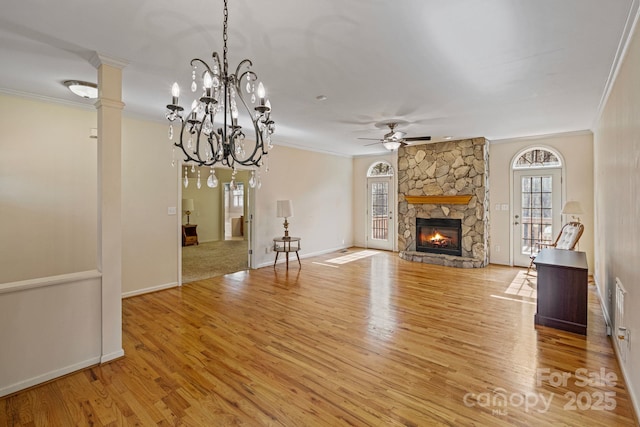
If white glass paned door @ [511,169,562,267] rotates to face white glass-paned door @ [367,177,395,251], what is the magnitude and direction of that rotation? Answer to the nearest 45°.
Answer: approximately 90° to its right

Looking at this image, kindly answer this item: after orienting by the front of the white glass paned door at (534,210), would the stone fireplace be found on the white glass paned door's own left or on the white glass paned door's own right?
on the white glass paned door's own right

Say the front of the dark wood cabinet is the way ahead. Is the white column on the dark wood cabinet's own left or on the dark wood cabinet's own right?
on the dark wood cabinet's own left

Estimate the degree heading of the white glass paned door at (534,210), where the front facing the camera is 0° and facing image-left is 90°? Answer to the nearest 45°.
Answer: approximately 0°

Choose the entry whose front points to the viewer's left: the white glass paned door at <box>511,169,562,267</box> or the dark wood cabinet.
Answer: the dark wood cabinet

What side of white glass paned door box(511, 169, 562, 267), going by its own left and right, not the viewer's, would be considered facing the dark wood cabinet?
front

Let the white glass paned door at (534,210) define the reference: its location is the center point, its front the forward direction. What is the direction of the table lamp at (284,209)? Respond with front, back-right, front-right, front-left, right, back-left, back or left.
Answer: front-right

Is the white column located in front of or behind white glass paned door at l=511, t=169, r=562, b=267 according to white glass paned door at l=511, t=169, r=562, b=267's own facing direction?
in front

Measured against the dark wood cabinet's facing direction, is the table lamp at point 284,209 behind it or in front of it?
in front

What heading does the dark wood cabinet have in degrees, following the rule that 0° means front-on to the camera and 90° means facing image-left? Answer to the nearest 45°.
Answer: approximately 90°

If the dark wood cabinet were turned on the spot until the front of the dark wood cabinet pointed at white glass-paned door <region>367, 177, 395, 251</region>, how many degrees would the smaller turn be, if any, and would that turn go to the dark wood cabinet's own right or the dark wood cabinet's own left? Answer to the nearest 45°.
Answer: approximately 45° to the dark wood cabinet's own right
